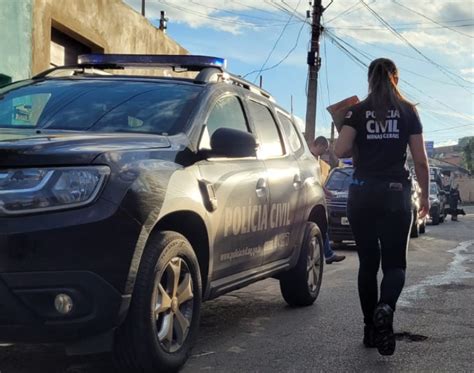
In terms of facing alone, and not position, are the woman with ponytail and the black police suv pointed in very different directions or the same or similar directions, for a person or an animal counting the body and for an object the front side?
very different directions

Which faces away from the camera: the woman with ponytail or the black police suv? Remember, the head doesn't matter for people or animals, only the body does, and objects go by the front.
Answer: the woman with ponytail

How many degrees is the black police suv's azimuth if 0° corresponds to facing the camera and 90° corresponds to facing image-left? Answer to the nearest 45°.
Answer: approximately 45°

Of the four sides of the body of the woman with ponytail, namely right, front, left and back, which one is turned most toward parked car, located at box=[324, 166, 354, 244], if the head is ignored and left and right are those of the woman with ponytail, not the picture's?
front

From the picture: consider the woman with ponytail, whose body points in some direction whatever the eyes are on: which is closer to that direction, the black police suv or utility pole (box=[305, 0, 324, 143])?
the utility pole

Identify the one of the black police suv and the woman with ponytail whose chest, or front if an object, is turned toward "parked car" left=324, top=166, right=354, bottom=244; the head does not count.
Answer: the woman with ponytail

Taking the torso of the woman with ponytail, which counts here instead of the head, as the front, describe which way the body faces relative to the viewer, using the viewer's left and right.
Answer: facing away from the viewer

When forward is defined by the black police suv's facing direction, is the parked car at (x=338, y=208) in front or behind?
behind

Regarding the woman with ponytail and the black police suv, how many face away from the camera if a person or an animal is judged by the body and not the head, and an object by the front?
1

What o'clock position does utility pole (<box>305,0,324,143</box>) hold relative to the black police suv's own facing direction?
The utility pole is roughly at 5 o'clock from the black police suv.
